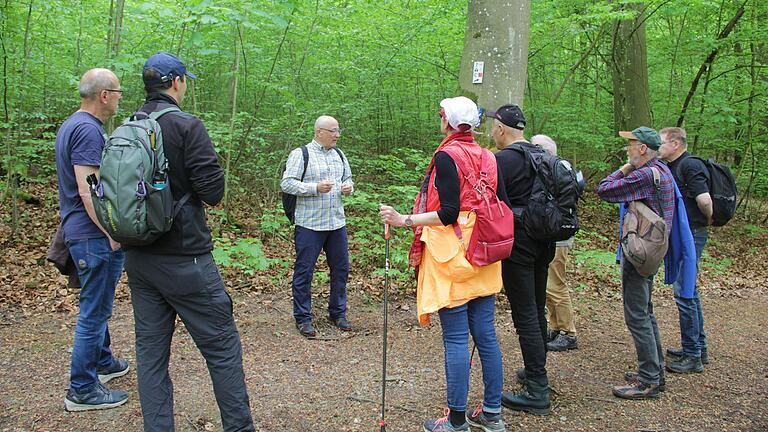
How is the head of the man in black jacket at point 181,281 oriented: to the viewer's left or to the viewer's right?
to the viewer's right

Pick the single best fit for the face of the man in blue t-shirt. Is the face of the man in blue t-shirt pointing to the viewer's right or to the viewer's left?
to the viewer's right

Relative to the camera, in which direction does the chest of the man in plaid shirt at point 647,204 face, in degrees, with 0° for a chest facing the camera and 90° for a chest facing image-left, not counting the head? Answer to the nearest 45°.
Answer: approximately 90°

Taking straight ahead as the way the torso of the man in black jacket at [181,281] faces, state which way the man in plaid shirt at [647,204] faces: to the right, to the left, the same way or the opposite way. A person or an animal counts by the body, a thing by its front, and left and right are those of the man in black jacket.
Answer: to the left

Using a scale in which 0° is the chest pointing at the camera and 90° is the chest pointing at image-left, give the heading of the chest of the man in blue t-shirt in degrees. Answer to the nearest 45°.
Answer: approximately 270°

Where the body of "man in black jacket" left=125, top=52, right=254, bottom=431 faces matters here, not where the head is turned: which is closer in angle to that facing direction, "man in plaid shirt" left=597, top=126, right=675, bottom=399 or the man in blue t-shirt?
the man in plaid shirt

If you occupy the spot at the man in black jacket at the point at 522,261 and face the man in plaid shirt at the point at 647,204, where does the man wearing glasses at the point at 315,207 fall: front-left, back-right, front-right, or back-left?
back-left
